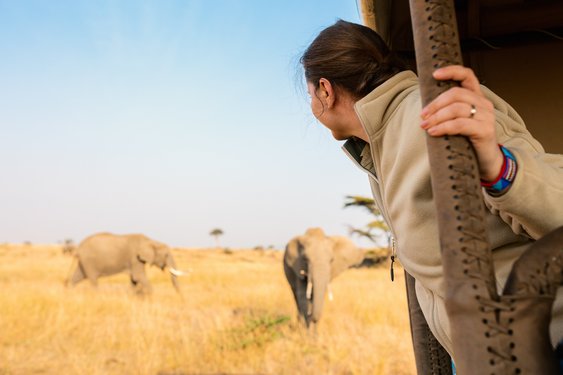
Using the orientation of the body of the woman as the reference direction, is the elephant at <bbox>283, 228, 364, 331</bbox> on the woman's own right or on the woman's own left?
on the woman's own right

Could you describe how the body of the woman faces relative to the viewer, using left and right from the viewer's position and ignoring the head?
facing to the left of the viewer

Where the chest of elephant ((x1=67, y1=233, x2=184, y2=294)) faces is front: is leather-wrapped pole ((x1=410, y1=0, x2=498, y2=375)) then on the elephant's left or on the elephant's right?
on the elephant's right

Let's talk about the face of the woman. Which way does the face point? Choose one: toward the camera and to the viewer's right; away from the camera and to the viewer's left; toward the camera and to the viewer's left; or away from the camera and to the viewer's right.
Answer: away from the camera and to the viewer's left

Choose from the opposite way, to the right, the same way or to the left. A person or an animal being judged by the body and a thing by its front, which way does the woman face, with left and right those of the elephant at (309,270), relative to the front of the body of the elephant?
to the right

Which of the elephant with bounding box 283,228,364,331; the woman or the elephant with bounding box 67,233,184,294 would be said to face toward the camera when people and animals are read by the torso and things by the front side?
the elephant with bounding box 283,228,364,331

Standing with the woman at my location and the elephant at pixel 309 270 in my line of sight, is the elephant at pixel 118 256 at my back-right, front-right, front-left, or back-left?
front-left

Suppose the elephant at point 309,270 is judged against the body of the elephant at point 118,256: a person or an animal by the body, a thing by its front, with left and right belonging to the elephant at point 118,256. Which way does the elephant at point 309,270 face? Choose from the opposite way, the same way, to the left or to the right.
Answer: to the right

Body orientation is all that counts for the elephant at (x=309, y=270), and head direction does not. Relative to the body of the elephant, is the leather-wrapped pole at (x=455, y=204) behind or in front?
in front

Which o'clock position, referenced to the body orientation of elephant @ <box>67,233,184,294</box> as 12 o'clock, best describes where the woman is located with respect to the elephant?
The woman is roughly at 3 o'clock from the elephant.

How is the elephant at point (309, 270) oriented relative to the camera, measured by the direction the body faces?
toward the camera

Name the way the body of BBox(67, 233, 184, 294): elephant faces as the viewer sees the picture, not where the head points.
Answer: to the viewer's right

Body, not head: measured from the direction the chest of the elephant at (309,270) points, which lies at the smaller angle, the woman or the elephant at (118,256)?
the woman

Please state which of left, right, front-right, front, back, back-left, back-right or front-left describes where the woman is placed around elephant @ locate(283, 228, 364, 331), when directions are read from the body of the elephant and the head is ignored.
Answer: front
